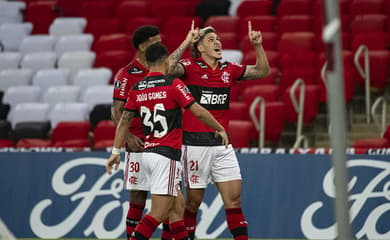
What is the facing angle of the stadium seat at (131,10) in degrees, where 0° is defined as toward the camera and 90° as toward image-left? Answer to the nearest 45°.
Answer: approximately 0°

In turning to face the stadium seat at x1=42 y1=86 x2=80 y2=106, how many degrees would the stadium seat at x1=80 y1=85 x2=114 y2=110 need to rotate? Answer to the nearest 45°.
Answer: approximately 135° to its right

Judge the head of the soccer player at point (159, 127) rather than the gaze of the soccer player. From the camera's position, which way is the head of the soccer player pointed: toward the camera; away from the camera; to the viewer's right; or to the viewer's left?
away from the camera

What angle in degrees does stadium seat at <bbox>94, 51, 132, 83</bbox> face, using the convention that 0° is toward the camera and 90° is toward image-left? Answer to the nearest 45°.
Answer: approximately 0°
